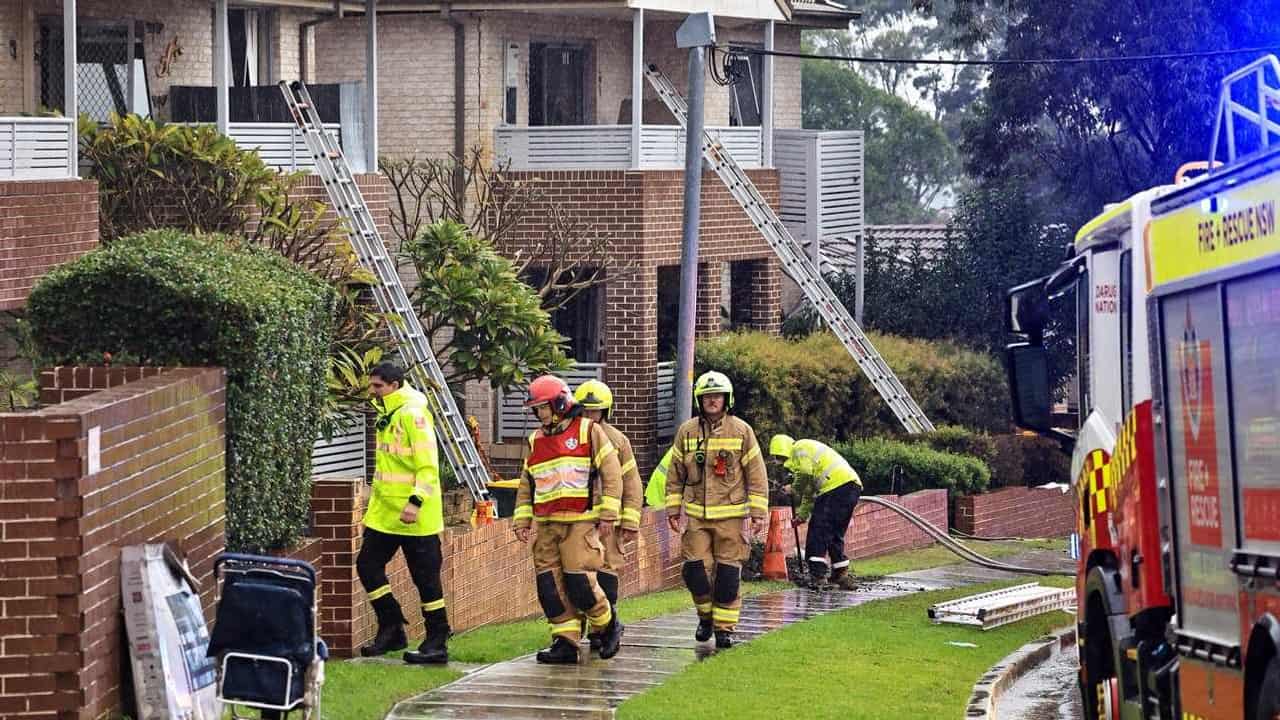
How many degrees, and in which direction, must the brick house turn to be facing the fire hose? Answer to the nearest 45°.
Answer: approximately 45° to its left

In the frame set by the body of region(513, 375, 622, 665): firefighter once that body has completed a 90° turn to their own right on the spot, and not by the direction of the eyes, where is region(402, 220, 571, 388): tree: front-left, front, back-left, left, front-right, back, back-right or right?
front-right

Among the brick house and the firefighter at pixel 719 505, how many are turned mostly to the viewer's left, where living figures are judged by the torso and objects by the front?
0

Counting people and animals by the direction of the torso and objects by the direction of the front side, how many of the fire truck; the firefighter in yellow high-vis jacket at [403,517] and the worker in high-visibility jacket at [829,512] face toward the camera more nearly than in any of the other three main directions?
0

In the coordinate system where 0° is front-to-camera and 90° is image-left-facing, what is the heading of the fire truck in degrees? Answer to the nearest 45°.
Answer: approximately 135°

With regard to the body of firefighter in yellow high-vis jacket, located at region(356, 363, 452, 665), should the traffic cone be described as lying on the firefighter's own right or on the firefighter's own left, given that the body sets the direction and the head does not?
on the firefighter's own right

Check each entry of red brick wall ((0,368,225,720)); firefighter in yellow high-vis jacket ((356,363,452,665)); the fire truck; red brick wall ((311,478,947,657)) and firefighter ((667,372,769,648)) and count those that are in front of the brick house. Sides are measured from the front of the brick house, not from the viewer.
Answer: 5

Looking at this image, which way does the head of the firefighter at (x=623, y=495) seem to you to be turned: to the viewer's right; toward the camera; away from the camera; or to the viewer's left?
toward the camera

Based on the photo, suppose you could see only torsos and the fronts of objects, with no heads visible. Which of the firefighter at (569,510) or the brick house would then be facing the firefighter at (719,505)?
the brick house

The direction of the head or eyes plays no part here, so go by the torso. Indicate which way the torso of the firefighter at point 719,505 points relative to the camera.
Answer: toward the camera

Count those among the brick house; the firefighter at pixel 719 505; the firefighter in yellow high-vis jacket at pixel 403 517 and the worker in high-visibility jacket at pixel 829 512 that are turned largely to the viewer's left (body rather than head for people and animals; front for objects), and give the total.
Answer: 2

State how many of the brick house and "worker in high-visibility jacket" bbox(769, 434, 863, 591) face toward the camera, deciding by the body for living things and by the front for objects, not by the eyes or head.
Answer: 1

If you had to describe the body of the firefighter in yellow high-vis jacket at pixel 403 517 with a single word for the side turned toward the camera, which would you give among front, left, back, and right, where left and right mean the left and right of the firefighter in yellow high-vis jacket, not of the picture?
left

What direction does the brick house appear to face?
toward the camera

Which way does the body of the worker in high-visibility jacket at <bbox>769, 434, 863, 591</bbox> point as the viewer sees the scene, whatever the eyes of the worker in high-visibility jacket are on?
to the viewer's left
